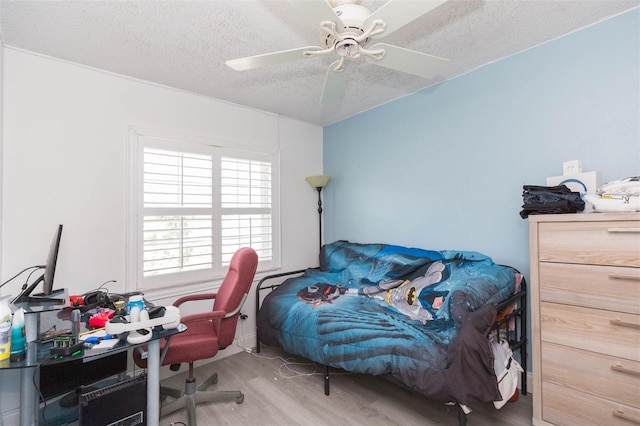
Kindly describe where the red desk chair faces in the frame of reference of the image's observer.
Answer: facing to the left of the viewer

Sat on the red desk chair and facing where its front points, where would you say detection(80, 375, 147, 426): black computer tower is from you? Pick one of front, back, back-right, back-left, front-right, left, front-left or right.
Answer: front-left

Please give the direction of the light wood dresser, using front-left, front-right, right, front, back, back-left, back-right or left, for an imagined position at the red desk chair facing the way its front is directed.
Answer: back-left

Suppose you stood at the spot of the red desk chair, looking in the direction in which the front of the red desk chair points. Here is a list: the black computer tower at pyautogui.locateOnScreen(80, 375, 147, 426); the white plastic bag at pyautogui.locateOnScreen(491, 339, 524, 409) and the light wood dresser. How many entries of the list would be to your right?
0
